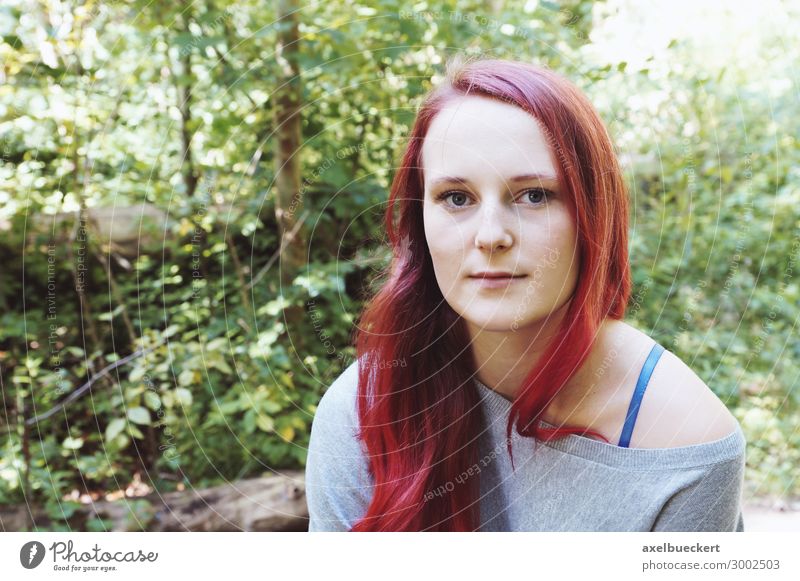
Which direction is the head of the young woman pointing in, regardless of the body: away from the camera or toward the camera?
toward the camera

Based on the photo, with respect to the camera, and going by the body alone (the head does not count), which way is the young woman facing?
toward the camera
